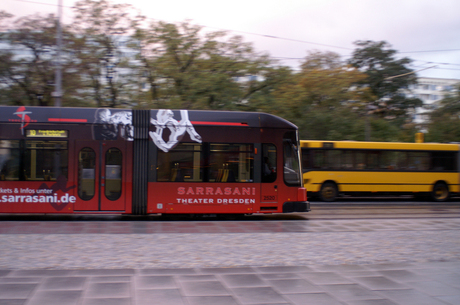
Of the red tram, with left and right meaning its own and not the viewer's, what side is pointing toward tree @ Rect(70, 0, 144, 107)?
left

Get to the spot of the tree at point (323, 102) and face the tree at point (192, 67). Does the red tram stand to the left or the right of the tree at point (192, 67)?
left

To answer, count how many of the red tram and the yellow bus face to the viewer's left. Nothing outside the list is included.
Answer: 1

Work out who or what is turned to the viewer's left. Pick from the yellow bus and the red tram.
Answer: the yellow bus

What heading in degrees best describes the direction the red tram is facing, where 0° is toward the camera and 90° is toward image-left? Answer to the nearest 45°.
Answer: approximately 270°

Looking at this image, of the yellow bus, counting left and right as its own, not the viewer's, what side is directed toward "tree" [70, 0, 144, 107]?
front

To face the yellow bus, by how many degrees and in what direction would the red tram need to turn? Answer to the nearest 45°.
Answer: approximately 45° to its left

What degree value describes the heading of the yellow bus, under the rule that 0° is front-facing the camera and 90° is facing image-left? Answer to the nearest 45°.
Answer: approximately 90°

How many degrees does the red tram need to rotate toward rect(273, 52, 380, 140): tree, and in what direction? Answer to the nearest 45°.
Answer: approximately 45° to its left
